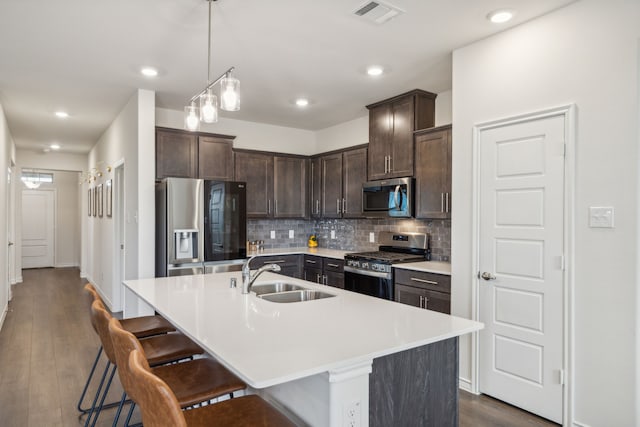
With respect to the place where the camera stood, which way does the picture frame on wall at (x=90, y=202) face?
facing to the left of the viewer

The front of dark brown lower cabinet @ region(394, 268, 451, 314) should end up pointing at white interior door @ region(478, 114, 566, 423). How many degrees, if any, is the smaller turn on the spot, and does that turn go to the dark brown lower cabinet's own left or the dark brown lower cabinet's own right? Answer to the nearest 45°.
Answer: approximately 90° to the dark brown lower cabinet's own left

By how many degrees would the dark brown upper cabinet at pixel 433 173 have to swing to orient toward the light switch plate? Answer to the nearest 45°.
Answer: approximately 90° to its left

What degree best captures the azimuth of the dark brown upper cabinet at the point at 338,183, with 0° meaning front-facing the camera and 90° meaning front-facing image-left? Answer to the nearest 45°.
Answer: approximately 45°

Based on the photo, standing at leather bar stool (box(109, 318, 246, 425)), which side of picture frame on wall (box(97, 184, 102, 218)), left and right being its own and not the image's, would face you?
left

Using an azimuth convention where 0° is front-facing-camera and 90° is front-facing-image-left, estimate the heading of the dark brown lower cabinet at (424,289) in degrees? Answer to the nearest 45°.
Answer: approximately 45°

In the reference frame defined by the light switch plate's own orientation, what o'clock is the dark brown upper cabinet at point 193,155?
The dark brown upper cabinet is roughly at 3 o'clock from the light switch plate.

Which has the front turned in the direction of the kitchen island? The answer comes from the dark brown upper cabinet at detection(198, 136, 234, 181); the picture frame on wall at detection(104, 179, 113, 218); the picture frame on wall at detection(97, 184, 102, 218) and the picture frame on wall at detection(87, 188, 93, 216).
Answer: the dark brown upper cabinet

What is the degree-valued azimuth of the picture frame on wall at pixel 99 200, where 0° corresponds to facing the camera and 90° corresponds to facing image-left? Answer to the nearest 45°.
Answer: approximately 90°
